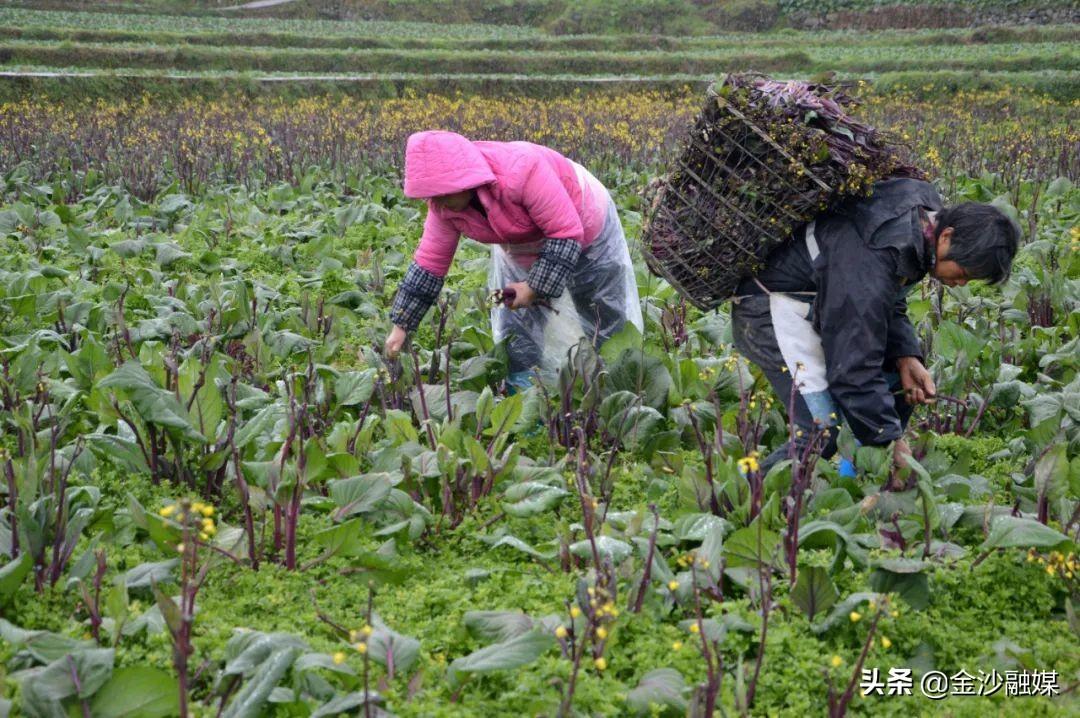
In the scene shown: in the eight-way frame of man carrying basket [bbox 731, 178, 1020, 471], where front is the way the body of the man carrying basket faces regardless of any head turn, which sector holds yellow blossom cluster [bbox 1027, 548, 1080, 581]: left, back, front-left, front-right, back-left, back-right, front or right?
front-right

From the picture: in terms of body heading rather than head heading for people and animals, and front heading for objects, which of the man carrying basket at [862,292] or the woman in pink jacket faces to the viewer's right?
the man carrying basket

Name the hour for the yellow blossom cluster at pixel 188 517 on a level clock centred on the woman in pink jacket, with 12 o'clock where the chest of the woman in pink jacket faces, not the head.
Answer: The yellow blossom cluster is roughly at 11 o'clock from the woman in pink jacket.

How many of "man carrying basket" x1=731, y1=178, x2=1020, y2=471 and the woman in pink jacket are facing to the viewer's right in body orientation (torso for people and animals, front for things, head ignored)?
1

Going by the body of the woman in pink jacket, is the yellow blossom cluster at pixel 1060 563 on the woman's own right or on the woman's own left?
on the woman's own left

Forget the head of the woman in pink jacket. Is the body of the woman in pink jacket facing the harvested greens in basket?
no

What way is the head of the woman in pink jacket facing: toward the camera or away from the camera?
toward the camera

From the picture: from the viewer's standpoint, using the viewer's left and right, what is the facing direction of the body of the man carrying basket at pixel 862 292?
facing to the right of the viewer

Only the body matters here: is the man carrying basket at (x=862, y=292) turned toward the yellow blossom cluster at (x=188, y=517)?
no

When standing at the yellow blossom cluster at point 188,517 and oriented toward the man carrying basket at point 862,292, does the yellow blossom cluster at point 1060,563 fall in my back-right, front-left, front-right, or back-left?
front-right

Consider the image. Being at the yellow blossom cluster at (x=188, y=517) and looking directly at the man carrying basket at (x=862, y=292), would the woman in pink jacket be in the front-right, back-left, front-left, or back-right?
front-left
